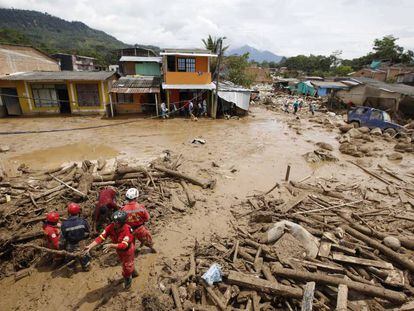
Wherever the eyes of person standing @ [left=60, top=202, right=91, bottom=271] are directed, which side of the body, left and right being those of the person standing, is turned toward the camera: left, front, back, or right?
back

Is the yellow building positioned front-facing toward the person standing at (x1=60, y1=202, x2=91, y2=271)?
yes

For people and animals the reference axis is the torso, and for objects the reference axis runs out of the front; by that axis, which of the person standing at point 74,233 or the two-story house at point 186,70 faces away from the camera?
the person standing

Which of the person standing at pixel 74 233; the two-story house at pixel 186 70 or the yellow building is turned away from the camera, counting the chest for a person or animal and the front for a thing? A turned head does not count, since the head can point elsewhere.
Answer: the person standing

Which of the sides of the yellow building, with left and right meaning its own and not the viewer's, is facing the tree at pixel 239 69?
left

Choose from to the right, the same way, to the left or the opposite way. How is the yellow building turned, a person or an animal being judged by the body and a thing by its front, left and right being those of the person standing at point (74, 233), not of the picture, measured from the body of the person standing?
the opposite way

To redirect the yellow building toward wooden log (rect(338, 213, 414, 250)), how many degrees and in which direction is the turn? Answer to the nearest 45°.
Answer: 0° — it already faces it

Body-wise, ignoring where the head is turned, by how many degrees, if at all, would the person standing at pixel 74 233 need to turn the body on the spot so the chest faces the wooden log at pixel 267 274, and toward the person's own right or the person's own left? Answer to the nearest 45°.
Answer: approximately 135° to the person's own right

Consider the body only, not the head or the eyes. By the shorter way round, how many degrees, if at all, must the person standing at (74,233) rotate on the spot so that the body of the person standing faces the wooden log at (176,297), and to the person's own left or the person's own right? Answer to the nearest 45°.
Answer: approximately 135° to the person's own right

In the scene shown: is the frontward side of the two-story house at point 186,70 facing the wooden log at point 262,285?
yes
